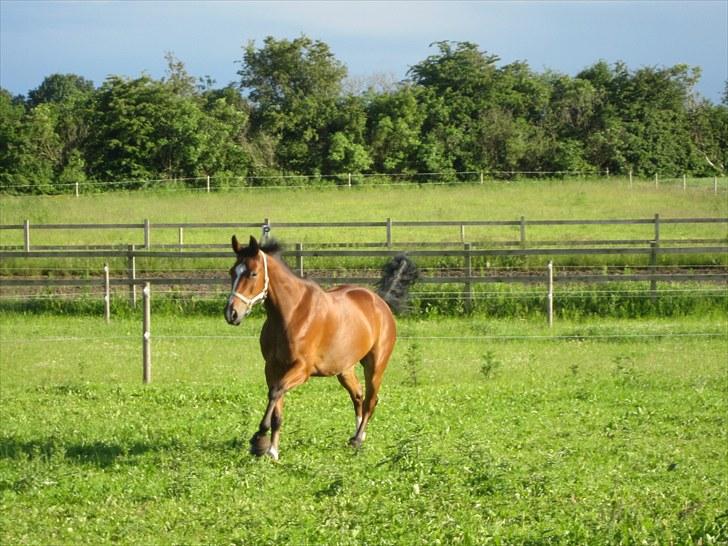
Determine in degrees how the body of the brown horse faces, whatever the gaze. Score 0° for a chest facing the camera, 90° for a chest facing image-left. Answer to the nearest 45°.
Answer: approximately 45°

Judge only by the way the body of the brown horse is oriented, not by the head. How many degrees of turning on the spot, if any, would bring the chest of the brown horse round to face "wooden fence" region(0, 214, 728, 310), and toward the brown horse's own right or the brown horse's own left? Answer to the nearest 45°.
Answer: approximately 135° to the brown horse's own right
